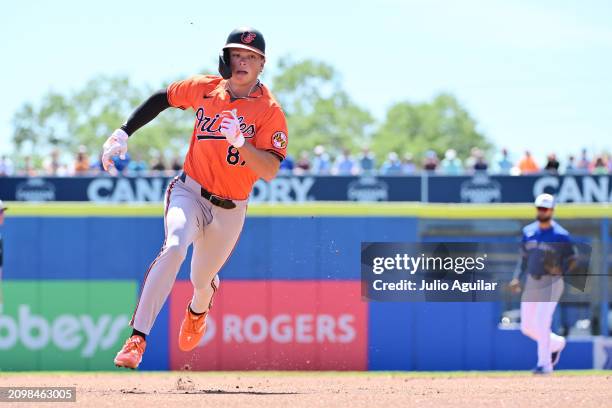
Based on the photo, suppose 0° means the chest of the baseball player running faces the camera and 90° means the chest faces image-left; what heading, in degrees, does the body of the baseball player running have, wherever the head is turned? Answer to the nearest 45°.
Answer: approximately 0°

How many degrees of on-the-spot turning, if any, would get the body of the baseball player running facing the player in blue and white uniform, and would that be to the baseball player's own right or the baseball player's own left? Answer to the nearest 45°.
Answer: approximately 135° to the baseball player's own left
